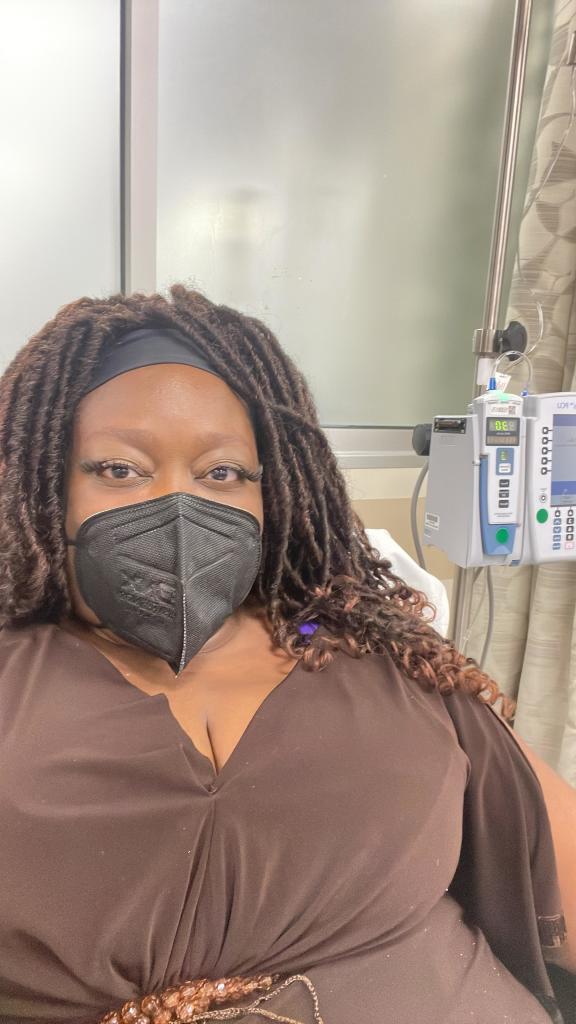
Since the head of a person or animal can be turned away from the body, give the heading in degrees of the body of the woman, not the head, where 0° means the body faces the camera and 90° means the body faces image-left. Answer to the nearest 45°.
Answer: approximately 0°

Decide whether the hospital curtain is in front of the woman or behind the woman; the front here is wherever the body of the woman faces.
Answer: behind

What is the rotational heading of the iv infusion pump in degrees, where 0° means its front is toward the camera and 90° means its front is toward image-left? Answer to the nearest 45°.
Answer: approximately 315°
